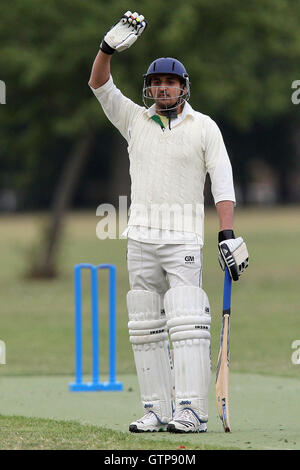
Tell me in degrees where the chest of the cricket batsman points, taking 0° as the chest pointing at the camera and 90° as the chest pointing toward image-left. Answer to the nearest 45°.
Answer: approximately 0°

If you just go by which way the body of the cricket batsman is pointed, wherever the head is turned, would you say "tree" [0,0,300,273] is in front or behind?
behind

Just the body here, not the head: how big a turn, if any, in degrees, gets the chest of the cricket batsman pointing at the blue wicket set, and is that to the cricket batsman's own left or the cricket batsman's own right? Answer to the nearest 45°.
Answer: approximately 180°
